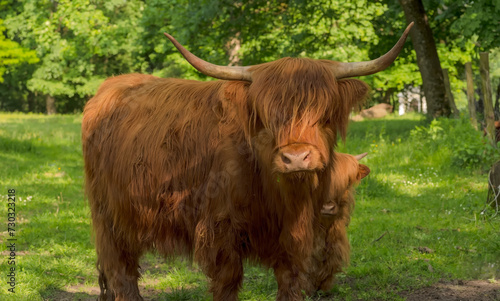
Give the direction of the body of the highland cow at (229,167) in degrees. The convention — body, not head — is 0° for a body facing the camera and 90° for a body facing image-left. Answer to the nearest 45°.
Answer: approximately 315°

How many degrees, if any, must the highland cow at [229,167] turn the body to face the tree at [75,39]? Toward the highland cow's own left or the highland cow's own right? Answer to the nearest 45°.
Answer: approximately 135° to the highland cow's own left
